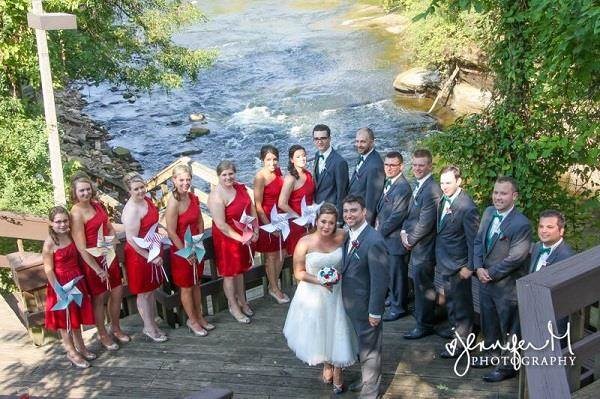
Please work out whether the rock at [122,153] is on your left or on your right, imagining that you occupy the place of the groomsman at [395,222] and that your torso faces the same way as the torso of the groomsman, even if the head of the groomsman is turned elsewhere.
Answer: on your right

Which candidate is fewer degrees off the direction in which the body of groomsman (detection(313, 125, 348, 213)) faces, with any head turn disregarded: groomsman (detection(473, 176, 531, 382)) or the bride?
the bride

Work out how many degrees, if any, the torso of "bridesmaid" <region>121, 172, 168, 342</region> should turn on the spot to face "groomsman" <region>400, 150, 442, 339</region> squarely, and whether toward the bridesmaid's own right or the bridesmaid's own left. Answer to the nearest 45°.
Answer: approximately 45° to the bridesmaid's own left

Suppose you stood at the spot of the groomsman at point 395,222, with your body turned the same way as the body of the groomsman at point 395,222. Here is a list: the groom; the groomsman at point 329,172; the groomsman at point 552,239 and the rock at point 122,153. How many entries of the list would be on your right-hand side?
2

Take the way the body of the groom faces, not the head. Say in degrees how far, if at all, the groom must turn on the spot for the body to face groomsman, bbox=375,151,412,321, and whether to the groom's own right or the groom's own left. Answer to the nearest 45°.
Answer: approximately 135° to the groom's own right

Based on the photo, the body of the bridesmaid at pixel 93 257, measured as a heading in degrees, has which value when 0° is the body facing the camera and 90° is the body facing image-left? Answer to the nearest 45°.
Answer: approximately 315°
